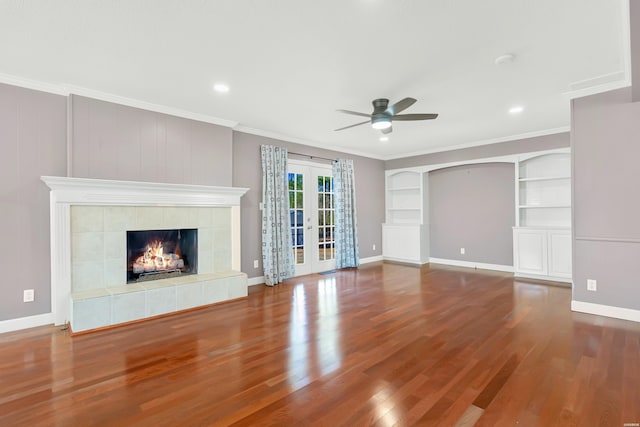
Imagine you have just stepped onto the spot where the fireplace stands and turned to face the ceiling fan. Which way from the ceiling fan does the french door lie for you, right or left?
left

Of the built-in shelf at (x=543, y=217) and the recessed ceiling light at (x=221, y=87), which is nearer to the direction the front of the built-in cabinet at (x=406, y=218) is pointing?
the recessed ceiling light

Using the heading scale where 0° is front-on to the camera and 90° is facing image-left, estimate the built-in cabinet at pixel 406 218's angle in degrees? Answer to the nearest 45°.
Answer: approximately 45°

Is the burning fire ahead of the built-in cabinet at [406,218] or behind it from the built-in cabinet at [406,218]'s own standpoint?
ahead

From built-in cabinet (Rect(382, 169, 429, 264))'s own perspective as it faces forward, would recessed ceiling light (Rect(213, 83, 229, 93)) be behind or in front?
in front

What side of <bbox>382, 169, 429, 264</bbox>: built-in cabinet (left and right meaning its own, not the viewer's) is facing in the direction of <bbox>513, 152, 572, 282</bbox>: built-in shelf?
left
